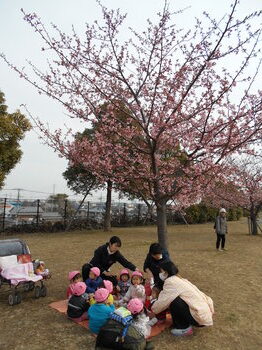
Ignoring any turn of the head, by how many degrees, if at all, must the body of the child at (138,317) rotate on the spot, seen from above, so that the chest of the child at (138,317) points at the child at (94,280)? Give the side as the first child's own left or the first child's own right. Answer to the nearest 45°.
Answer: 0° — they already face them

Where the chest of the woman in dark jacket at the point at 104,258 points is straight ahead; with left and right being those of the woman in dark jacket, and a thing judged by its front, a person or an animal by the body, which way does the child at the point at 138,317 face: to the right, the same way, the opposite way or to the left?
the opposite way

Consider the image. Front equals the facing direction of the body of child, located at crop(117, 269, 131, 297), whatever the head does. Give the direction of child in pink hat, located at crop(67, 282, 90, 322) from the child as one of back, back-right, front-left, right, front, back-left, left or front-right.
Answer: front-right

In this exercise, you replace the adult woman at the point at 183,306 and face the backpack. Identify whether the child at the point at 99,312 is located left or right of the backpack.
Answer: right

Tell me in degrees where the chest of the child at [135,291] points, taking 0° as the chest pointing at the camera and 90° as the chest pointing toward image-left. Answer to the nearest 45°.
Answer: approximately 45°

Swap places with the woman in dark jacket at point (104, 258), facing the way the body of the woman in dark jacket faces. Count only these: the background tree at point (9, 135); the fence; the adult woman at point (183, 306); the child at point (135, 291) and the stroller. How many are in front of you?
2

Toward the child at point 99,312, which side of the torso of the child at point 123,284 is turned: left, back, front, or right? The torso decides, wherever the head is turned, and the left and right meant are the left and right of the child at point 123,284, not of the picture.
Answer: front

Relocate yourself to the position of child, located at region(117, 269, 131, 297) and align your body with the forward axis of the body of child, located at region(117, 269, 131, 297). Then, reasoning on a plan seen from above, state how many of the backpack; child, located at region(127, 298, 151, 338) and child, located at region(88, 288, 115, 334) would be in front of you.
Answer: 3

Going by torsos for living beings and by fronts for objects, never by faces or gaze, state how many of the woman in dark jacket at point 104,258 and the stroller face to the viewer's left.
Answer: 0

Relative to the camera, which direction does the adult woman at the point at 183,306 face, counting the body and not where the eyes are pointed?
to the viewer's left

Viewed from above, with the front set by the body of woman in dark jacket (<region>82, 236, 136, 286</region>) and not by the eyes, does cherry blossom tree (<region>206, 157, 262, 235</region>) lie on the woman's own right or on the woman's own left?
on the woman's own left

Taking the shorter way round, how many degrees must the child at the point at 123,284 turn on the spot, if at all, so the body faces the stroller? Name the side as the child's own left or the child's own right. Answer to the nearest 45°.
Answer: approximately 90° to the child's own right

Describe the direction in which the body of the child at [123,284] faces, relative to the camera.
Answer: toward the camera

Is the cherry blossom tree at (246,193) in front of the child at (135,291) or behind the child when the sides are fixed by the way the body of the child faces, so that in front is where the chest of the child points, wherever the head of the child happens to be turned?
behind
